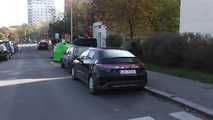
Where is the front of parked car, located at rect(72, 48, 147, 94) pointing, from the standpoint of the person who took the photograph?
facing away from the viewer and to the left of the viewer

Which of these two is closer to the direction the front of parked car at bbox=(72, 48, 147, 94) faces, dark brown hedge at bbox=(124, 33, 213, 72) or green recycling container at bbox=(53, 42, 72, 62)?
the green recycling container

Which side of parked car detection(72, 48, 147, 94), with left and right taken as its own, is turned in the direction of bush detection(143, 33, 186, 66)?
right

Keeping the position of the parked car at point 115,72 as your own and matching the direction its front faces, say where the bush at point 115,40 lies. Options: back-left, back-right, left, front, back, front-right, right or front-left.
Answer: front-right

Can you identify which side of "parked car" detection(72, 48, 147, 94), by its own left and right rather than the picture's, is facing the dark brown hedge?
right

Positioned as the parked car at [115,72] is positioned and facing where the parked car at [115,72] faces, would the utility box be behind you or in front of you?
in front
